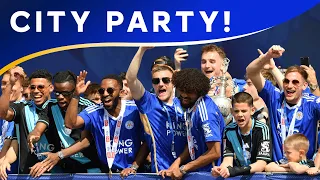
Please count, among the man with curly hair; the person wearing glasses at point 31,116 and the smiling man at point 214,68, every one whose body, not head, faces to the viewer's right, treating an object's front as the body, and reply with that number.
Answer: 0

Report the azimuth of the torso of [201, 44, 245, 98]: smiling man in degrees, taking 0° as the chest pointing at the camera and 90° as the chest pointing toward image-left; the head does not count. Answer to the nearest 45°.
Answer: approximately 45°

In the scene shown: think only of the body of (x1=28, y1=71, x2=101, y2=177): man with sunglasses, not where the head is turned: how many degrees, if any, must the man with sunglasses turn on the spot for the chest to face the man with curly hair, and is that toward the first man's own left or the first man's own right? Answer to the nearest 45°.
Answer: approximately 90° to the first man's own left

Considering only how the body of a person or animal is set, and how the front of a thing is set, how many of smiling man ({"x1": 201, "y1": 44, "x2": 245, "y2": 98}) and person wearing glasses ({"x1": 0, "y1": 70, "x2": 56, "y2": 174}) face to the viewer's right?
0

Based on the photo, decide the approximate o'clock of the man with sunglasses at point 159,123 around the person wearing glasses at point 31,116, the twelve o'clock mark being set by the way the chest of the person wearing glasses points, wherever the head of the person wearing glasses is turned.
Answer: The man with sunglasses is roughly at 10 o'clock from the person wearing glasses.

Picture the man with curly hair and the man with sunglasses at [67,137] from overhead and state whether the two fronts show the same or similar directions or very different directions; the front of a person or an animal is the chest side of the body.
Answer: same or similar directions

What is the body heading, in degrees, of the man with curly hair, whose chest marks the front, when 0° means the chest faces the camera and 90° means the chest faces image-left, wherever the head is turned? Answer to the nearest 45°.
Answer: approximately 45°

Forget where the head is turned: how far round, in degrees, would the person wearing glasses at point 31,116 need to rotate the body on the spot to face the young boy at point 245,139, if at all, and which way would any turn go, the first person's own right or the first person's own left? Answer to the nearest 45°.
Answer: approximately 45° to the first person's own left

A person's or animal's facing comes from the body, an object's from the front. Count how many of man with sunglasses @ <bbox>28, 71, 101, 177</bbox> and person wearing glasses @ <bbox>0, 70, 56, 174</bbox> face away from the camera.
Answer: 0

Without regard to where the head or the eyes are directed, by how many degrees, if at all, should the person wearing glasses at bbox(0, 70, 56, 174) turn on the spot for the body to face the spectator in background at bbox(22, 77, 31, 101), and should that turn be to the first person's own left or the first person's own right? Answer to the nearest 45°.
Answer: approximately 180°

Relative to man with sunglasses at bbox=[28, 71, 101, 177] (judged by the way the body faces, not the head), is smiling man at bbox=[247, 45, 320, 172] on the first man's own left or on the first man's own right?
on the first man's own left

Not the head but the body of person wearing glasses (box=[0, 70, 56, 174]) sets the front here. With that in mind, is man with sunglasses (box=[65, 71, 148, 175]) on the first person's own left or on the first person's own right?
on the first person's own left

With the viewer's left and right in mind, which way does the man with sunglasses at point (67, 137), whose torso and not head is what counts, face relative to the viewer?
facing the viewer and to the left of the viewer

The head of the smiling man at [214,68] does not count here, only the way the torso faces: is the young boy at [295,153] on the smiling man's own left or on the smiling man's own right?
on the smiling man's own left

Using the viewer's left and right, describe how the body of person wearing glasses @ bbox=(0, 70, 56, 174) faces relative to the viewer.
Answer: facing the viewer
